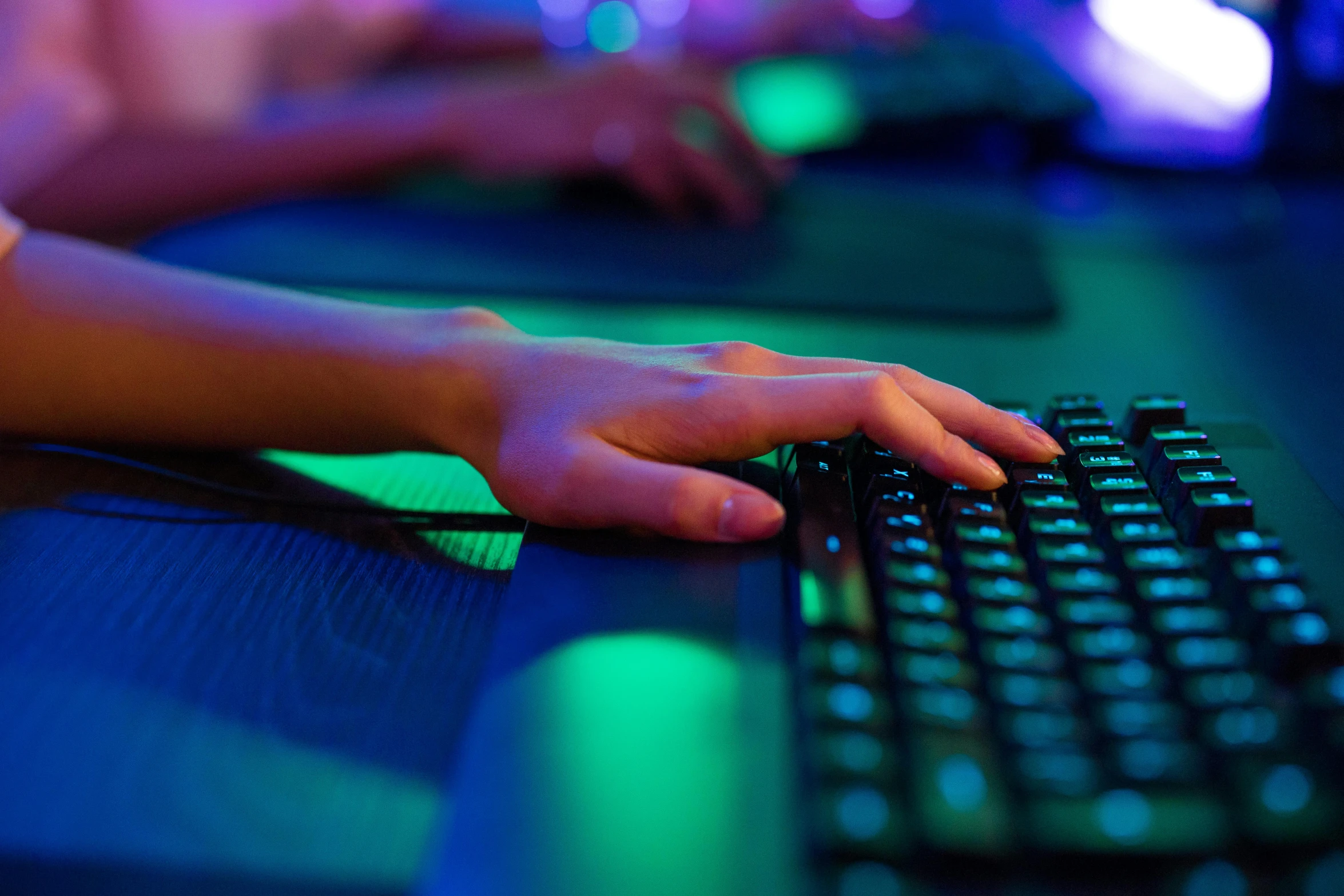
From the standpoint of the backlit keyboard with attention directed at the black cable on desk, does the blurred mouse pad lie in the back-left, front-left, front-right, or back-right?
front-right

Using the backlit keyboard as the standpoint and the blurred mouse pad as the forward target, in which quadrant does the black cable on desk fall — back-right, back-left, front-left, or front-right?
front-left

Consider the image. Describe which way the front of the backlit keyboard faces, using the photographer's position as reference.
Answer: facing to the left of the viewer
